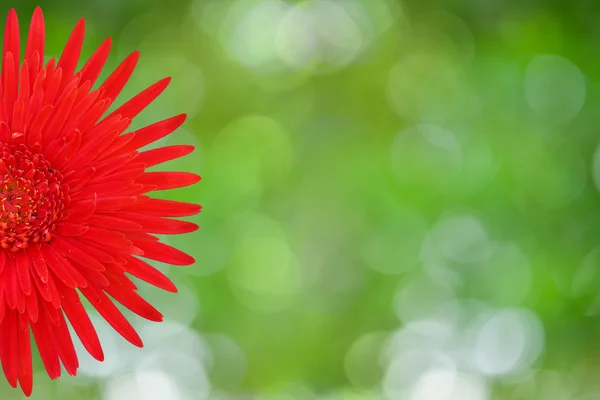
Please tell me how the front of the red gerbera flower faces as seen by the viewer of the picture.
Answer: facing the viewer
